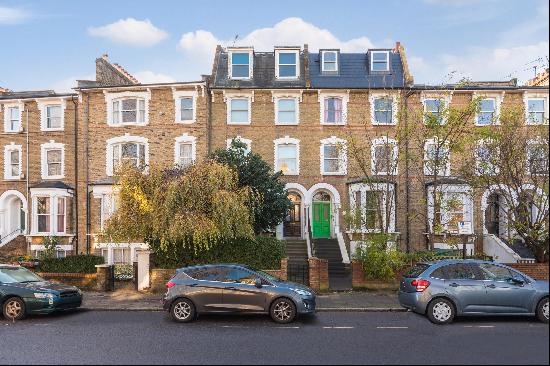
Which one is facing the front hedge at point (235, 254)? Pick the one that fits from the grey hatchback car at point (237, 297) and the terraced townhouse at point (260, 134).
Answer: the terraced townhouse

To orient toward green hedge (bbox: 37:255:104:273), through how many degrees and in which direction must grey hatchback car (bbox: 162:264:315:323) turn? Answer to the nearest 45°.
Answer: approximately 135° to its left

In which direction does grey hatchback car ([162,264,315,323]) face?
to the viewer's right

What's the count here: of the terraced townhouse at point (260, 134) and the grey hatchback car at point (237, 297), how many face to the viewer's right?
1

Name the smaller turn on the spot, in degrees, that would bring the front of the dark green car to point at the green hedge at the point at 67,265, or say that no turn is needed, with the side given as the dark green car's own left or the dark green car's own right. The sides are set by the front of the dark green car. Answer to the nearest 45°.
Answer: approximately 135° to the dark green car's own left

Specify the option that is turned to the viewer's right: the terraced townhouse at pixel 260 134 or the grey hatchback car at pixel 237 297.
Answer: the grey hatchback car

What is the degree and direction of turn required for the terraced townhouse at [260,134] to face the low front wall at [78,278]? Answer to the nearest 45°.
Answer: approximately 45° to its right

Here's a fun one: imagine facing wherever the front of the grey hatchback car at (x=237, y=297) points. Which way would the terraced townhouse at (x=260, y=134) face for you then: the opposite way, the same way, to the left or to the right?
to the right

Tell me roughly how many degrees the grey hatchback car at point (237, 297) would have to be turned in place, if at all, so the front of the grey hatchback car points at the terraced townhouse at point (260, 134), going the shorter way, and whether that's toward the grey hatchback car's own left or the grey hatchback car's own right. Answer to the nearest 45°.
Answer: approximately 90° to the grey hatchback car's own left

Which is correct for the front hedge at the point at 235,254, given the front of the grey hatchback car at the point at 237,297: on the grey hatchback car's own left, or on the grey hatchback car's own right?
on the grey hatchback car's own left

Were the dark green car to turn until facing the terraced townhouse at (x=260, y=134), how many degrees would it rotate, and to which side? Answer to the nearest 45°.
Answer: approximately 90° to its left
